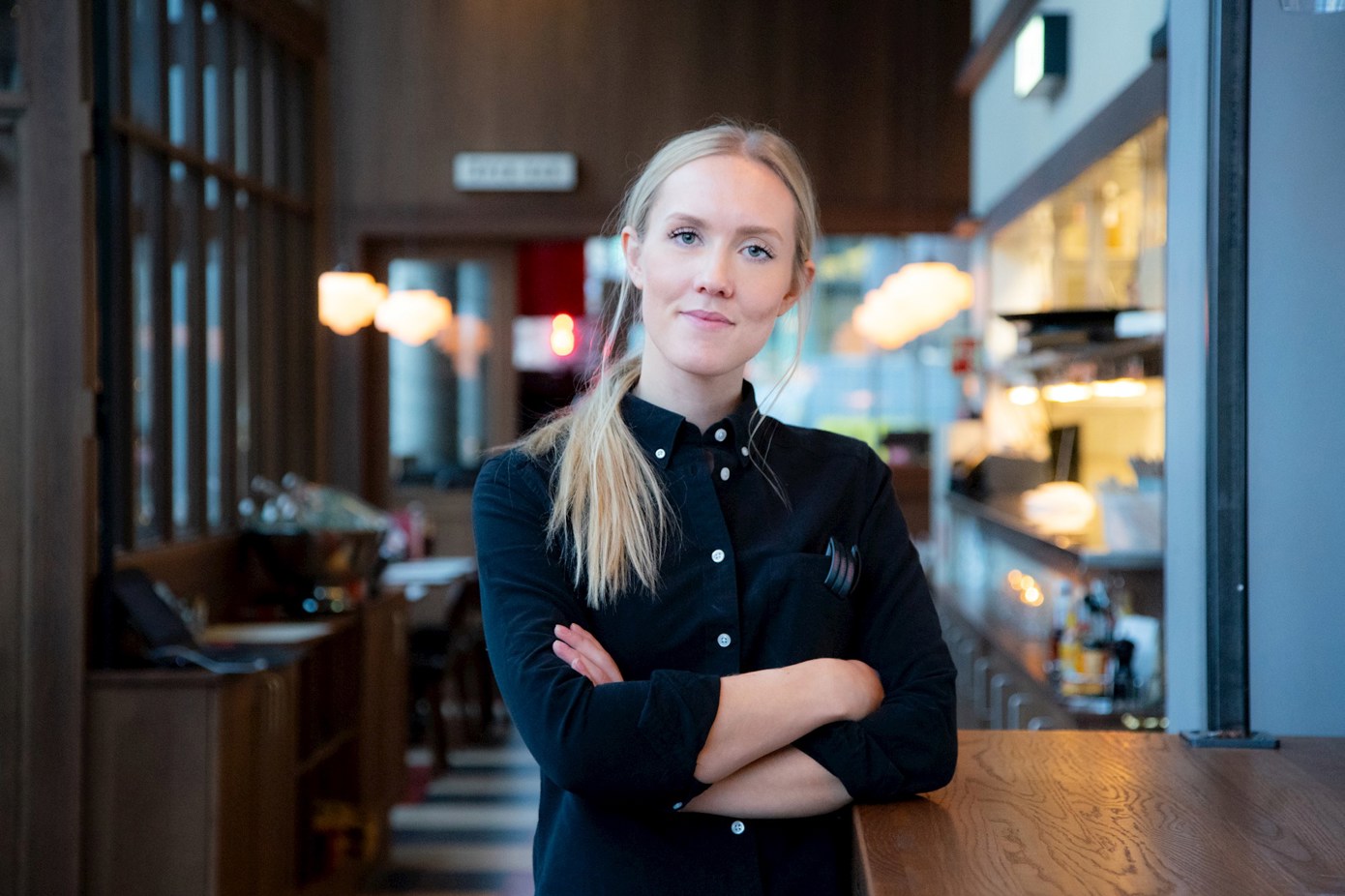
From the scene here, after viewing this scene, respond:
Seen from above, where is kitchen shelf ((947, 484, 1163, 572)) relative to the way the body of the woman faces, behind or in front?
behind

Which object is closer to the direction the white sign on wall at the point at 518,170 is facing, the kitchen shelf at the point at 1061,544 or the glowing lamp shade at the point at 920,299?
the kitchen shelf

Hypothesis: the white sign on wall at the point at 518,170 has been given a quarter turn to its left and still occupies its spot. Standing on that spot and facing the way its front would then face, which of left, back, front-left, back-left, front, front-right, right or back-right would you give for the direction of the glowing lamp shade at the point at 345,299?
back-right

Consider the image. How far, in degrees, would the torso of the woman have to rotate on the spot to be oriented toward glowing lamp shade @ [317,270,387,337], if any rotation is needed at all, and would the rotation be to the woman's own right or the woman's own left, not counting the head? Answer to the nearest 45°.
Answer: approximately 180°

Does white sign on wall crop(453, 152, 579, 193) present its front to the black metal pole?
yes

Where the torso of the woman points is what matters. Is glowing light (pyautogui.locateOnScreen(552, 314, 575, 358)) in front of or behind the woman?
behind

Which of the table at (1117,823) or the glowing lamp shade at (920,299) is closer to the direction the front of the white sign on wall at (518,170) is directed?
the table

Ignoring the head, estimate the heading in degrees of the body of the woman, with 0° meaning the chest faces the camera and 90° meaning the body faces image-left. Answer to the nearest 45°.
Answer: approximately 0°

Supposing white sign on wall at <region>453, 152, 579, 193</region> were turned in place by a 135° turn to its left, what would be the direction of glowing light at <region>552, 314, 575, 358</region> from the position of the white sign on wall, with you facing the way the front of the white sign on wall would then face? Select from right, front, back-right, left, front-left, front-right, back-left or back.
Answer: front-left

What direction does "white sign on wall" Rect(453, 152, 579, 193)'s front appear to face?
toward the camera

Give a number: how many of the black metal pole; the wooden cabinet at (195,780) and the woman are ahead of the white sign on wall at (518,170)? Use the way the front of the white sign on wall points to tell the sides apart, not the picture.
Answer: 3

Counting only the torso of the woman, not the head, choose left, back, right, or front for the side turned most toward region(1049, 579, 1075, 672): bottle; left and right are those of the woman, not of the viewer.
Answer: back

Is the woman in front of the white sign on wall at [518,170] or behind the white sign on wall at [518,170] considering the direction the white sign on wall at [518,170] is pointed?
in front
